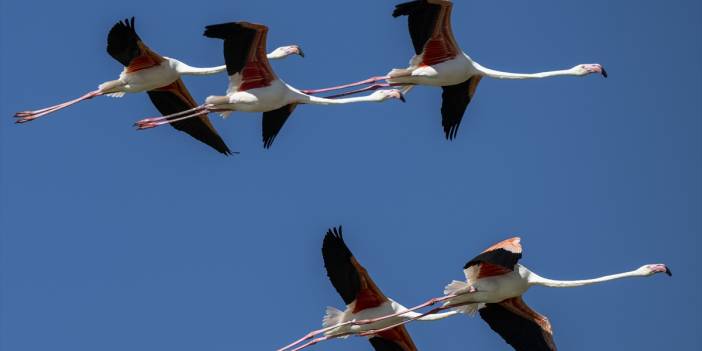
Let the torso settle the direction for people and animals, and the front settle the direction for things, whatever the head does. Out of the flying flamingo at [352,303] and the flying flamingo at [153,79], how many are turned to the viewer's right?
2

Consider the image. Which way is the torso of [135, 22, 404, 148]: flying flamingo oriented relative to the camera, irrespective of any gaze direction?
to the viewer's right

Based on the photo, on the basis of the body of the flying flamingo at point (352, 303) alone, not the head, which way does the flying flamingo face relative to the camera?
to the viewer's right

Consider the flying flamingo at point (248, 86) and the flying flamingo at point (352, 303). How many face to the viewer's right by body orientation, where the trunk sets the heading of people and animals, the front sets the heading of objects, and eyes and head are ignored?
2

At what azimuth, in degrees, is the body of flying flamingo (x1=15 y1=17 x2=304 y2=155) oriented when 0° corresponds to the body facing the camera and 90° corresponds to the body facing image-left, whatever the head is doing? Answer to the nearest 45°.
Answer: approximately 270°
